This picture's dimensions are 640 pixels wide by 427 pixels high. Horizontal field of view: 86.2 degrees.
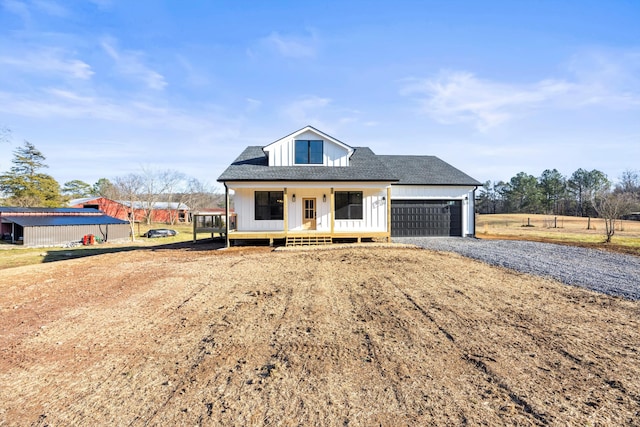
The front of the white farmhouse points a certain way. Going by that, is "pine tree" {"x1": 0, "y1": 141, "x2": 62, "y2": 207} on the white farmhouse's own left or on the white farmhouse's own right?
on the white farmhouse's own right

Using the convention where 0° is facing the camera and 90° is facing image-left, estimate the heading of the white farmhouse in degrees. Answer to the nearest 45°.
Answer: approximately 0°
